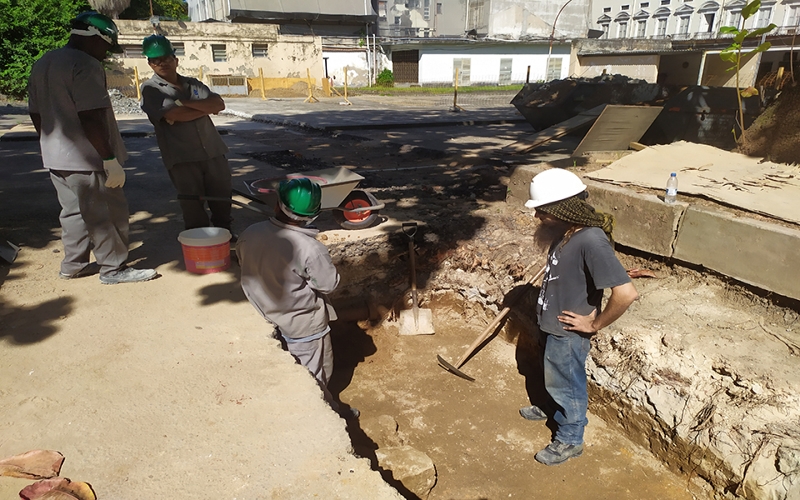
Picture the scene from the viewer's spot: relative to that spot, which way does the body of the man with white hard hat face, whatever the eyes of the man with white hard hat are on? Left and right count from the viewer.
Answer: facing to the left of the viewer

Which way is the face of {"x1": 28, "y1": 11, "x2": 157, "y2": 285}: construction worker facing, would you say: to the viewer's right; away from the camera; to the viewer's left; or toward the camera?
to the viewer's right

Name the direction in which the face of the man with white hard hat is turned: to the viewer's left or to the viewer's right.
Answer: to the viewer's left

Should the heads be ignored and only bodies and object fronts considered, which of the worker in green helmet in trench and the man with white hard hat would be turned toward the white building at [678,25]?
the worker in green helmet in trench

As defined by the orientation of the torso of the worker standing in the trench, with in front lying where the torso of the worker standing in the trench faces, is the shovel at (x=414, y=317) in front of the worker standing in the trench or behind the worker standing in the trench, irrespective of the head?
in front

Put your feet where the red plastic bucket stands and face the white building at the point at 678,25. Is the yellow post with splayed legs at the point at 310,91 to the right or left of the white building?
left
